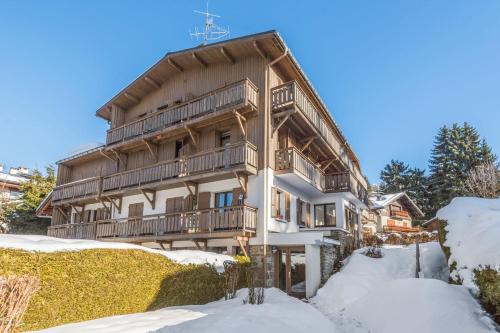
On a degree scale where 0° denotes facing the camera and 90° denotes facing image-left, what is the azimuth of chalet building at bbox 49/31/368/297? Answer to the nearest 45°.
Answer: approximately 45°

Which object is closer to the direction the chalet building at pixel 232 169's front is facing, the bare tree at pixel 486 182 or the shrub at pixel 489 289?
the shrub

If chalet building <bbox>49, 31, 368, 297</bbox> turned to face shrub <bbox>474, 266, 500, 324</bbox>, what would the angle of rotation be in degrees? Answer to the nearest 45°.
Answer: approximately 90° to its left

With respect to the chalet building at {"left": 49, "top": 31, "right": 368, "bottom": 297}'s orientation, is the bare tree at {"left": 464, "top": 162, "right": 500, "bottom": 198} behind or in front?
behind

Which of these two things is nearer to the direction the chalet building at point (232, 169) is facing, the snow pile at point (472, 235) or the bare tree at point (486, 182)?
the snow pile

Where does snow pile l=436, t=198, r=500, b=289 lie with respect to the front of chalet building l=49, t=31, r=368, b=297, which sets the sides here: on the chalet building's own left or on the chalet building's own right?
on the chalet building's own left
